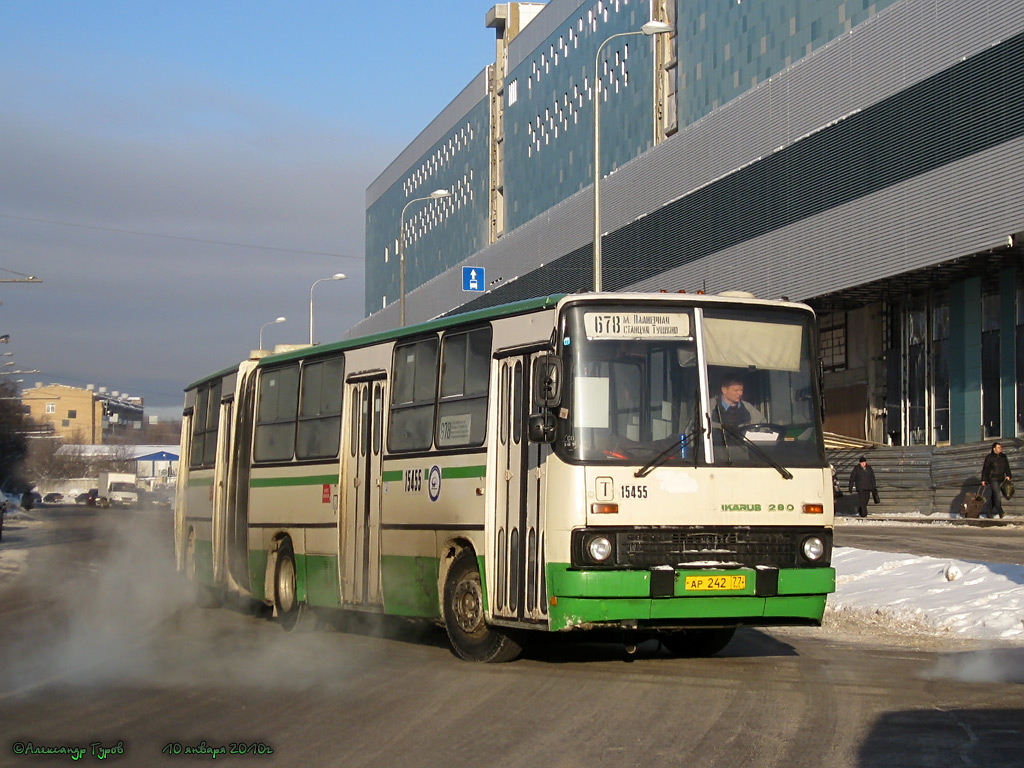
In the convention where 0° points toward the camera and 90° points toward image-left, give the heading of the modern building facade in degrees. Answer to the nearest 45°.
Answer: approximately 45°

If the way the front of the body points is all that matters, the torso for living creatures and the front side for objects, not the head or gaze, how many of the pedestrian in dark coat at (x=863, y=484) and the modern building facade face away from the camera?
0

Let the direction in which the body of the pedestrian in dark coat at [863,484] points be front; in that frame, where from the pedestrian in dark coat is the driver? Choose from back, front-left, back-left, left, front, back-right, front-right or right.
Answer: front

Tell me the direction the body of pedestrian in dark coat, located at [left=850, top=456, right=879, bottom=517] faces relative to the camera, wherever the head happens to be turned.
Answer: toward the camera
